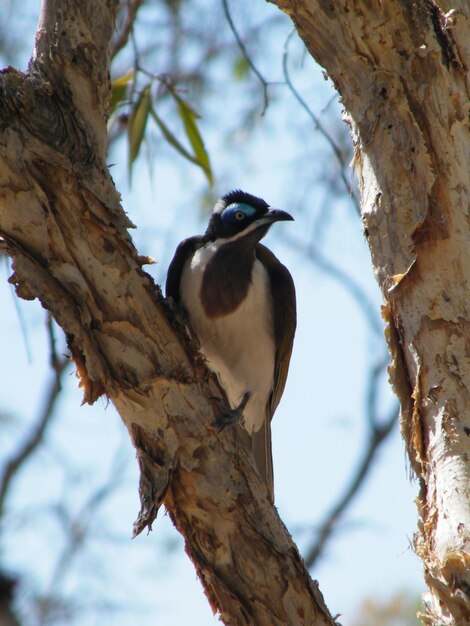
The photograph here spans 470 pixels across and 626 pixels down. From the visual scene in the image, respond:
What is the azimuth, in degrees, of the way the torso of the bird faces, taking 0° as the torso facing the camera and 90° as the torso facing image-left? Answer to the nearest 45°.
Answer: approximately 0°
